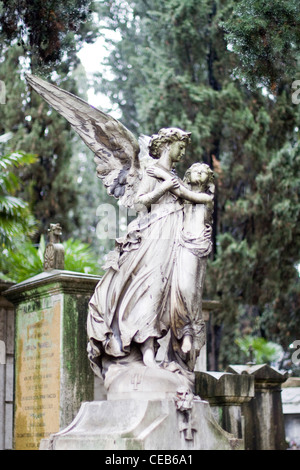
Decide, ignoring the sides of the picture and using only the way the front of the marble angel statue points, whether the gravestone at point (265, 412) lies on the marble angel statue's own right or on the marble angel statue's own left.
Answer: on the marble angel statue's own left

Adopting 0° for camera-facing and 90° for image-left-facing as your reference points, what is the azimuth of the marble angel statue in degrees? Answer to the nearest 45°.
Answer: approximately 315°

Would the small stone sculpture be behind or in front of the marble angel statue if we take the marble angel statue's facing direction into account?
behind
